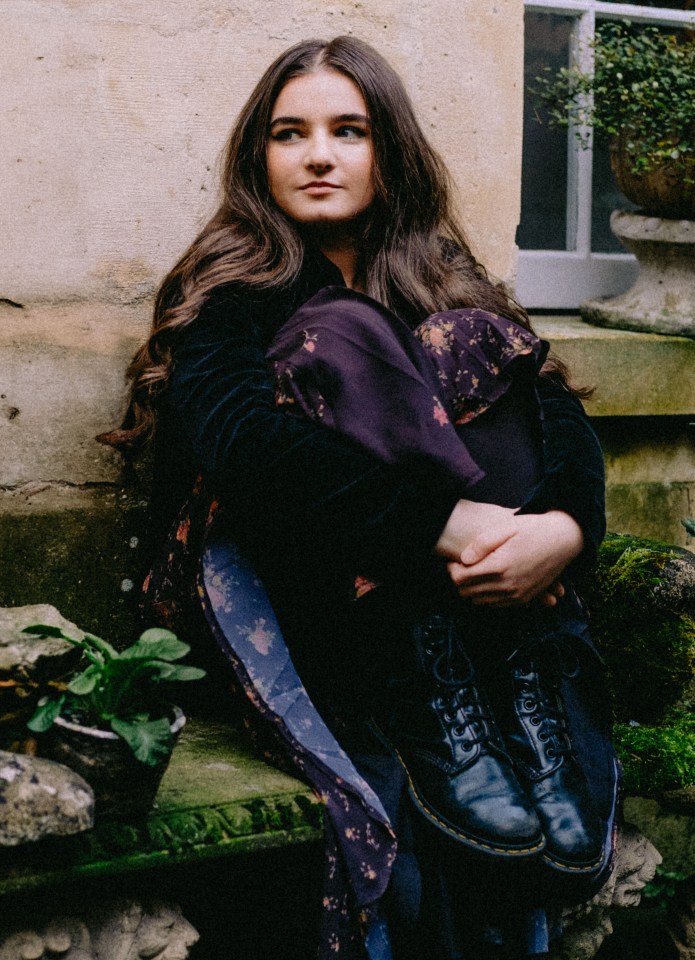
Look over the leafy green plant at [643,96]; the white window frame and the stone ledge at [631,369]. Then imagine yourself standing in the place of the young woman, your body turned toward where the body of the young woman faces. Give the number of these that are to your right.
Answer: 0

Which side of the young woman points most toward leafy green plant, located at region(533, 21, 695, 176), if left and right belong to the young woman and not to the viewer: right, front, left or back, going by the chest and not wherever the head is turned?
left

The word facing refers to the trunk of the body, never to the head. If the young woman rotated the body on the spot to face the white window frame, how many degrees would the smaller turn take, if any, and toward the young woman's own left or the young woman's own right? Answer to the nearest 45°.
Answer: approximately 135° to the young woman's own left

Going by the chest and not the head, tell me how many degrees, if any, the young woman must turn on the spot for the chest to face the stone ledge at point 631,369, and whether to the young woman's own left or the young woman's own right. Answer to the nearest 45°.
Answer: approximately 90° to the young woman's own left

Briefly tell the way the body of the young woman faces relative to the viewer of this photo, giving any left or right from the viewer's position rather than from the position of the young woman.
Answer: facing the viewer and to the right of the viewer
